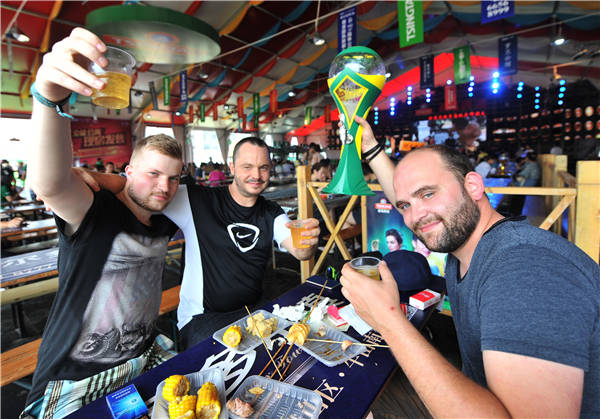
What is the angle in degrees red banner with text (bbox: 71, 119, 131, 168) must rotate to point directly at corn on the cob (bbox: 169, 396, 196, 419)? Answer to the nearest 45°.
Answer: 0° — it already faces it

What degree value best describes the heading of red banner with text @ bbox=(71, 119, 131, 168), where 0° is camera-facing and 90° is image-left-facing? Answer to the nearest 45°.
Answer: approximately 0°

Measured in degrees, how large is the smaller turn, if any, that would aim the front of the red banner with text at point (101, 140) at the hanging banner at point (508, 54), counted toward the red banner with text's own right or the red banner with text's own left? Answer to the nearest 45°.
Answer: approximately 45° to the red banner with text's own left

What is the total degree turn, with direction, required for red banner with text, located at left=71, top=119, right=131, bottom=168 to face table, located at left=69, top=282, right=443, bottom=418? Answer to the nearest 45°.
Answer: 0° — it already faces it

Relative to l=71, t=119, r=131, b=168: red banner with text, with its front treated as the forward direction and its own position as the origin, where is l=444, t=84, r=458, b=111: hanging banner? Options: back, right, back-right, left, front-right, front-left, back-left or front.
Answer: front-left

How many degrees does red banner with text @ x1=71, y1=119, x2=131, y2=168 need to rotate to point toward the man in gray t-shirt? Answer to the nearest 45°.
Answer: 0° — it already faces them

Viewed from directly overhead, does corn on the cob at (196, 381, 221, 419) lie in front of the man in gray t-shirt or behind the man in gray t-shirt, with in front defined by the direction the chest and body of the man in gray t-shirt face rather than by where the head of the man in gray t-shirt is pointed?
in front

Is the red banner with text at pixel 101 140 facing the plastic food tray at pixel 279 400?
yes

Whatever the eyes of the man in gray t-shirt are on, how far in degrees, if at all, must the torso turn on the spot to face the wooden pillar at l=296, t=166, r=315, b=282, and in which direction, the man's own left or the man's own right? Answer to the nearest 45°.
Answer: approximately 45° to the man's own right

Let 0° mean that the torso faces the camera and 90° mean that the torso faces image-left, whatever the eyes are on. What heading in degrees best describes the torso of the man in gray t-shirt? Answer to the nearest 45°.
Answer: approximately 90°

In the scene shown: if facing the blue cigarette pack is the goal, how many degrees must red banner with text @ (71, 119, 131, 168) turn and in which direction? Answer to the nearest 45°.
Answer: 0° — it already faces it

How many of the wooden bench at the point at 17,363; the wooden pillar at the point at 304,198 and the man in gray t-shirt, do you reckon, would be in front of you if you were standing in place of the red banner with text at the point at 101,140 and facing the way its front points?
3

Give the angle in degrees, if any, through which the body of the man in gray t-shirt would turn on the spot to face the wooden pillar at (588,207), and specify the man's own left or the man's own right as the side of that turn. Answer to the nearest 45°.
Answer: approximately 90° to the man's own right
